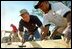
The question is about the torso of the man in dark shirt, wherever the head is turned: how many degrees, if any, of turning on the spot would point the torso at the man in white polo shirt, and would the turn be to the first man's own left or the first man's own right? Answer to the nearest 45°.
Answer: approximately 135° to the first man's own left

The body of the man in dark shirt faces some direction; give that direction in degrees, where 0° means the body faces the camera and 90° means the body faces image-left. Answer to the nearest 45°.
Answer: approximately 45°

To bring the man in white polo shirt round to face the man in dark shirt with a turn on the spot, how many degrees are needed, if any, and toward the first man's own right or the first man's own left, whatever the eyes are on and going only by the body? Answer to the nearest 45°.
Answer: approximately 45° to the first man's own right

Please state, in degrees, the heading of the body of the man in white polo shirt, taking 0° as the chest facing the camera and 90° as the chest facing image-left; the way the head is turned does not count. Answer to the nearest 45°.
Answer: approximately 45°

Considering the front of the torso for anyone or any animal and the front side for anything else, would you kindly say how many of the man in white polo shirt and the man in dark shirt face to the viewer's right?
0
